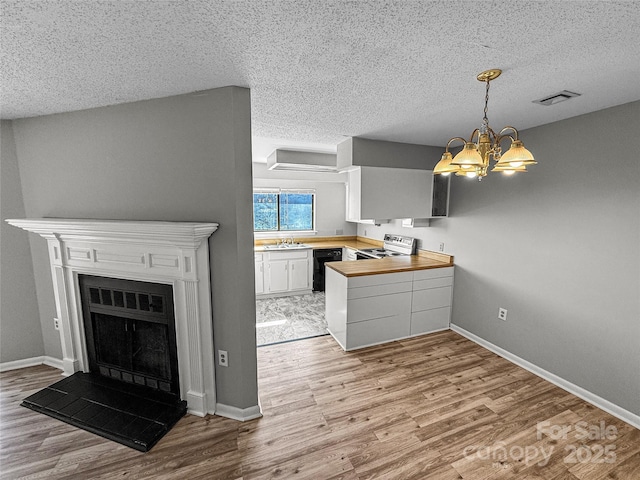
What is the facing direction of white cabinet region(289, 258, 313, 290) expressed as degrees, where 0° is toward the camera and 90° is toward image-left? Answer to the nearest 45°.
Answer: approximately 0°

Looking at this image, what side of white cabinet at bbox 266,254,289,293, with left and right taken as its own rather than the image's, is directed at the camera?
front

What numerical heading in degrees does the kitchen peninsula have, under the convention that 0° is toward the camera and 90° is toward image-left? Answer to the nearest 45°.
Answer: approximately 315°

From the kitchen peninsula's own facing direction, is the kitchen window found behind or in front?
behind

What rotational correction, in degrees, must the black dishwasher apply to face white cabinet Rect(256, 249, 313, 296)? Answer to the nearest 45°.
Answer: approximately 45° to its right

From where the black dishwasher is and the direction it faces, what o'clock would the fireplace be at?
The fireplace is roughly at 1 o'clock from the black dishwasher.

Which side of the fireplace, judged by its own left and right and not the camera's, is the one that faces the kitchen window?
back

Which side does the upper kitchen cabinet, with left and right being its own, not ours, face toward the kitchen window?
front

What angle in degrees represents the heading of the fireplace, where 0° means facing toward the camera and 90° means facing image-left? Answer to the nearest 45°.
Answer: approximately 45°
